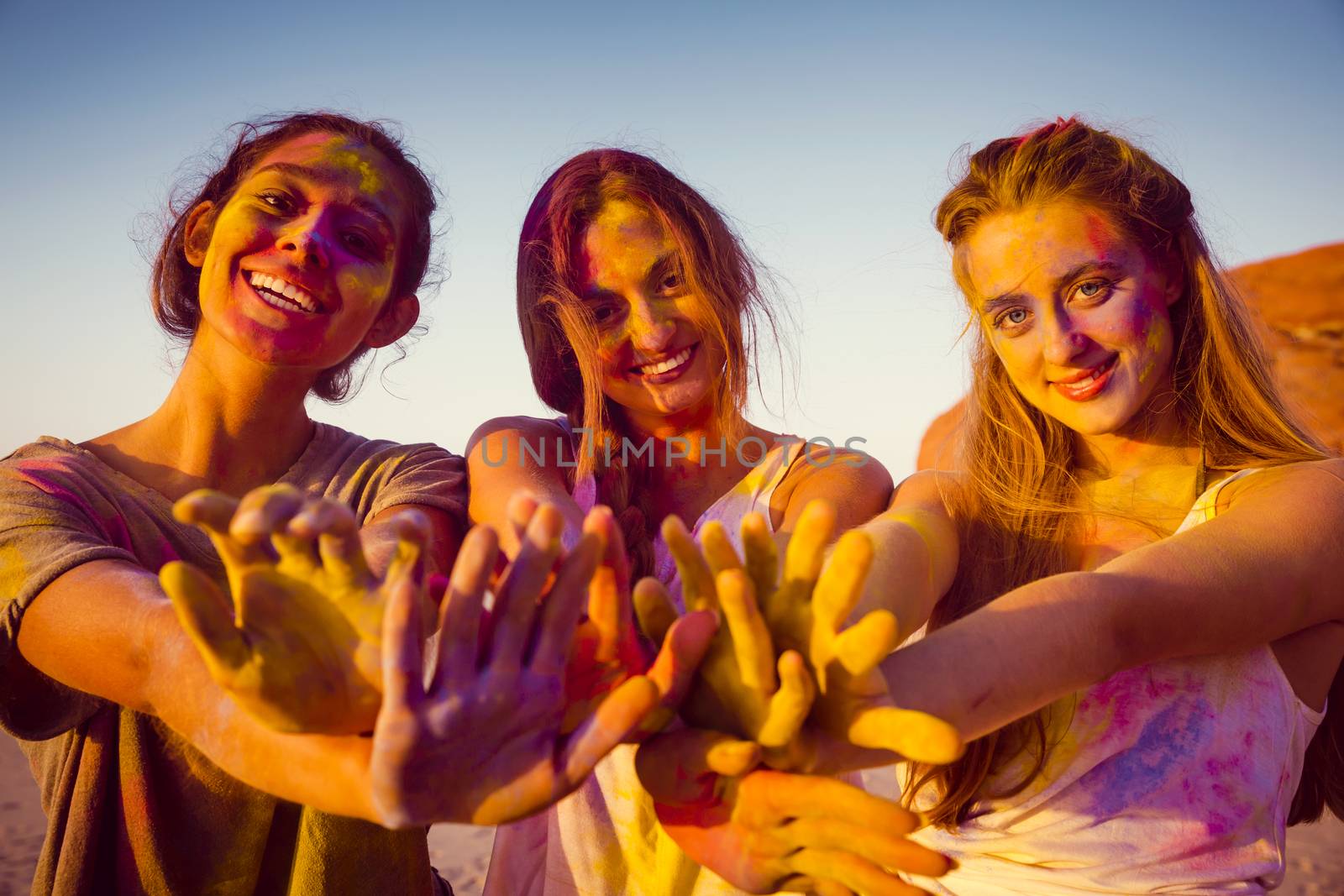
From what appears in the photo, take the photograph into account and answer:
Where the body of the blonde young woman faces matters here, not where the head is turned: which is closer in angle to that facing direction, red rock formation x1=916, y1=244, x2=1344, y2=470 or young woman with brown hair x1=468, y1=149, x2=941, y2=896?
the young woman with brown hair

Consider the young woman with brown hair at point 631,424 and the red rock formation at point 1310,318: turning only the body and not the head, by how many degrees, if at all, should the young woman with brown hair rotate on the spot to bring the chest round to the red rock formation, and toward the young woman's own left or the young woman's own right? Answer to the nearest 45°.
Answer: approximately 135° to the young woman's own left

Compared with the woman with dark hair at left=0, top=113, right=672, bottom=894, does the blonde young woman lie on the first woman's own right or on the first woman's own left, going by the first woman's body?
on the first woman's own left

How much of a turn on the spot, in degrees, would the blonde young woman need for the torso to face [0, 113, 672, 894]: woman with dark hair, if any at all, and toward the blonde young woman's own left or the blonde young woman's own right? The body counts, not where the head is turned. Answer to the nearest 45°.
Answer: approximately 45° to the blonde young woman's own right

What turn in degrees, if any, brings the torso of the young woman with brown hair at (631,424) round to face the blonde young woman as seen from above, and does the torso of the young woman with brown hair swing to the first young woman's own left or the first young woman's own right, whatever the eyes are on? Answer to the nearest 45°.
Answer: approximately 45° to the first young woman's own left

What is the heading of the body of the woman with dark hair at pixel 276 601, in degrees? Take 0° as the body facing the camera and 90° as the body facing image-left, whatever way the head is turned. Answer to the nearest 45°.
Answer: approximately 0°

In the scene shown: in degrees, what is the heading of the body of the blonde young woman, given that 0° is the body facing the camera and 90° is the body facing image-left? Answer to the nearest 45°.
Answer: approximately 45°
